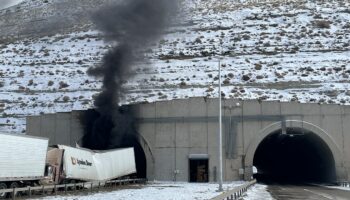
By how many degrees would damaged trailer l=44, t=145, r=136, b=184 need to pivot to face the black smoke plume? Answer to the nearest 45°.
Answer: approximately 135° to its right

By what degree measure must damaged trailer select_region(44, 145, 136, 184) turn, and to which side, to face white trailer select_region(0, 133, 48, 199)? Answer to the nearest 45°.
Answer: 0° — it already faces it

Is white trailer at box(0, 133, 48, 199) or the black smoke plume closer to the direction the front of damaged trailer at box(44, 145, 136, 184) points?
the white trailer

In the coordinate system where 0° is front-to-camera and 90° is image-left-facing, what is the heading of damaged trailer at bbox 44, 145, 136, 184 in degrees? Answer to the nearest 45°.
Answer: approximately 45°
